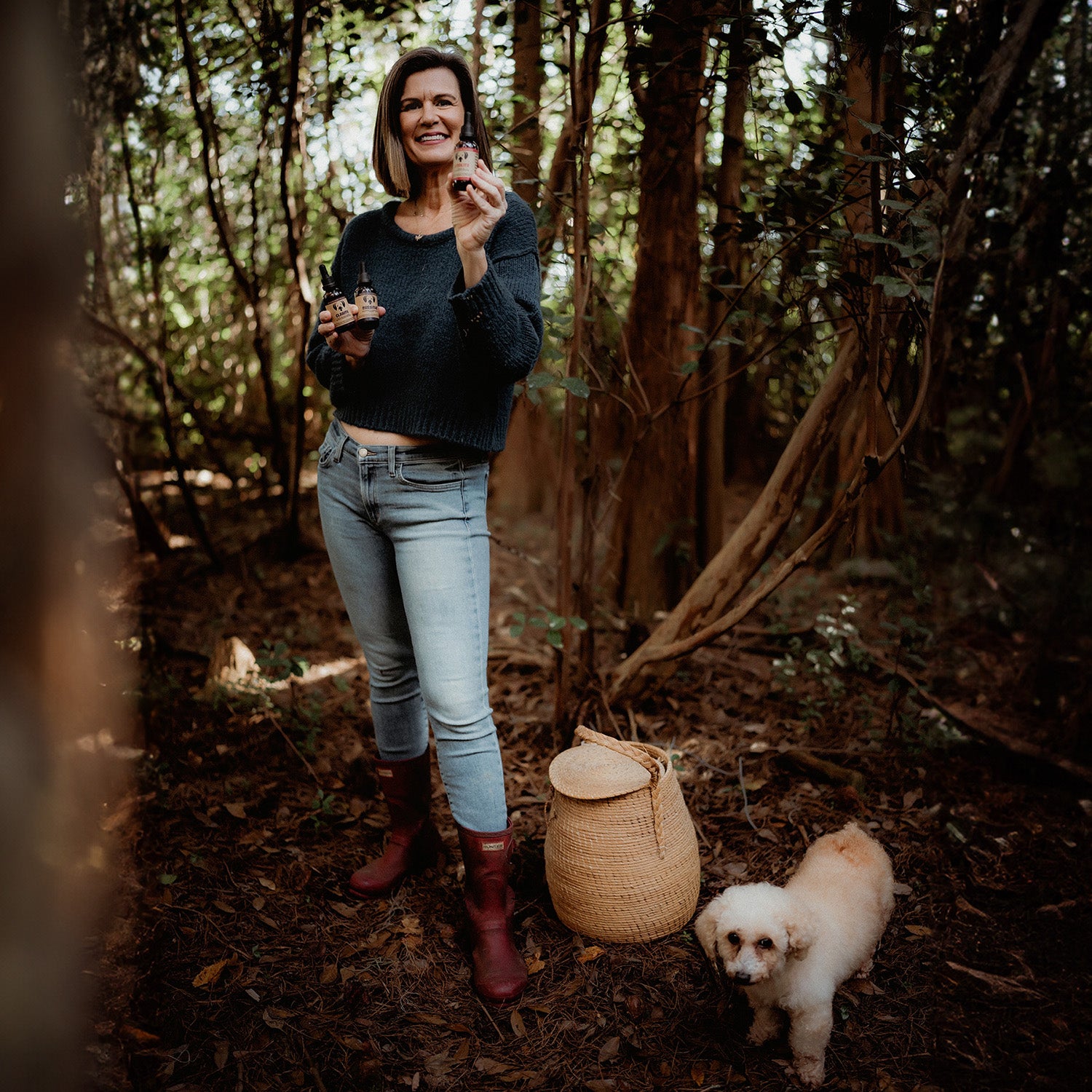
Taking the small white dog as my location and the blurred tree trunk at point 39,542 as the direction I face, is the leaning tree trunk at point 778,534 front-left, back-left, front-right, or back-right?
back-right

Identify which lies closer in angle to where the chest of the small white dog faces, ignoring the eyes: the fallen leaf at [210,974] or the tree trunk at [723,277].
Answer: the fallen leaf

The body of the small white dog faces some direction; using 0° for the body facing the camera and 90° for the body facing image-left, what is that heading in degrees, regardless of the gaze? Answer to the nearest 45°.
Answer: approximately 45°

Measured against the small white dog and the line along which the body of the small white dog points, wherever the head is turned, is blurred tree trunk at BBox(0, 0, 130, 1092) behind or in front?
in front

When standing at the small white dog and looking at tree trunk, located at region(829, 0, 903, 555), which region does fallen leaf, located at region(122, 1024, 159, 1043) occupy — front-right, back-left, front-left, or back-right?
back-left

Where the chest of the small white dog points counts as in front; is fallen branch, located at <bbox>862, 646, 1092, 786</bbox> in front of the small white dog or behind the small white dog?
behind

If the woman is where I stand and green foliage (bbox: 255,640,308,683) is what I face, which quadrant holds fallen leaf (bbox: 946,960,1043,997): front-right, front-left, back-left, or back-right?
back-right
